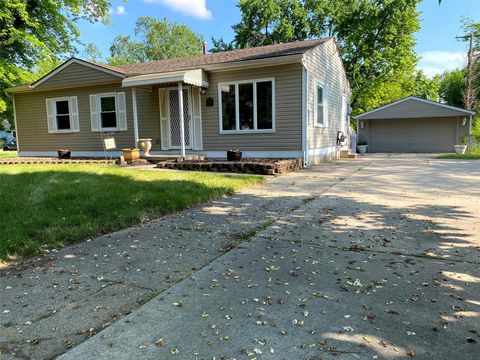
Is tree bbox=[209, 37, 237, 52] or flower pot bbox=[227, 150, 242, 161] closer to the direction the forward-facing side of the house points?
the flower pot

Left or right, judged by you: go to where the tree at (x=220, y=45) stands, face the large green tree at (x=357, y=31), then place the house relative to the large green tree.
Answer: right

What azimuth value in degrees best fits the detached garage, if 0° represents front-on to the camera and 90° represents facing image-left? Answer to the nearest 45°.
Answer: approximately 0°

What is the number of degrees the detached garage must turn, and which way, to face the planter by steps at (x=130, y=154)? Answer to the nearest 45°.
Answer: approximately 45° to its right

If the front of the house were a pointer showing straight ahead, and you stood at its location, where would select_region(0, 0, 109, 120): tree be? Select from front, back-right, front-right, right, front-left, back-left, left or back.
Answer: right

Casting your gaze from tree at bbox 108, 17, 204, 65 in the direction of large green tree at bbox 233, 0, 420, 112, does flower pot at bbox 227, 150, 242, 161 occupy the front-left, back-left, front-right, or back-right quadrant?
front-right

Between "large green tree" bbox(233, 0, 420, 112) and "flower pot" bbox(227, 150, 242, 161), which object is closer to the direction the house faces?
the flower pot

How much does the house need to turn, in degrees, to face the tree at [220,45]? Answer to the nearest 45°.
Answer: approximately 135° to its right

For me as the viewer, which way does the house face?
facing the viewer and to the left of the viewer

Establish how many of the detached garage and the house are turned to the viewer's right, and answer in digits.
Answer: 0

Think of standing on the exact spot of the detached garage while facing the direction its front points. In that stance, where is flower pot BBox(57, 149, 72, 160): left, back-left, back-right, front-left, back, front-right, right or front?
front-right

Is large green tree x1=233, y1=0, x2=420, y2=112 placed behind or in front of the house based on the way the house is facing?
behind

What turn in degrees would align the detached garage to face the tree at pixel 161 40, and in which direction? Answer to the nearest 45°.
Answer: approximately 135° to its right

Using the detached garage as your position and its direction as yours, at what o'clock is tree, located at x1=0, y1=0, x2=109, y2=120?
The tree is roughly at 2 o'clock from the detached garage.
